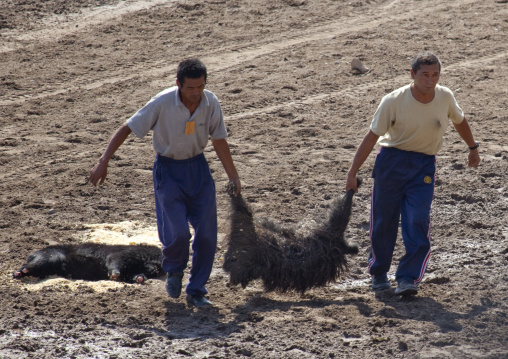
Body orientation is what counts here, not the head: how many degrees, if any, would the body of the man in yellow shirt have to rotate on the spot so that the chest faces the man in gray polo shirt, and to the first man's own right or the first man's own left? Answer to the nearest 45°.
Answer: approximately 135° to the first man's own right

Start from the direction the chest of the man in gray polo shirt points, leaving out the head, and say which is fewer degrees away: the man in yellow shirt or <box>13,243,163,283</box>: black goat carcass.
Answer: the man in yellow shirt

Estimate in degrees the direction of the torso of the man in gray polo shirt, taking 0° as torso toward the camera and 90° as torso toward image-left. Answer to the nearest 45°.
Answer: approximately 315°

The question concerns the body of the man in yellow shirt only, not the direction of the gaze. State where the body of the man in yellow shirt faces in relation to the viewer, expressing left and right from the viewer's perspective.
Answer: facing the viewer and to the right of the viewer

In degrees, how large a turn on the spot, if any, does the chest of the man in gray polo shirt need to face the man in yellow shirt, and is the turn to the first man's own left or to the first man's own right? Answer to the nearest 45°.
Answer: approximately 45° to the first man's own left

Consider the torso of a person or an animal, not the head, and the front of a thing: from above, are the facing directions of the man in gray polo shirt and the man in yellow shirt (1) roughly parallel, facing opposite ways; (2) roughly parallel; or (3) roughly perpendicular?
roughly parallel

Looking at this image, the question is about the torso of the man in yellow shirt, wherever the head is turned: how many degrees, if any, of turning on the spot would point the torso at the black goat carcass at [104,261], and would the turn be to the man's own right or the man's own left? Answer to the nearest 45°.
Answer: approximately 135° to the man's own right

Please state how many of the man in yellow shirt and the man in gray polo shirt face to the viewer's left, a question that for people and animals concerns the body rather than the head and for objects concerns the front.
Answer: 0
